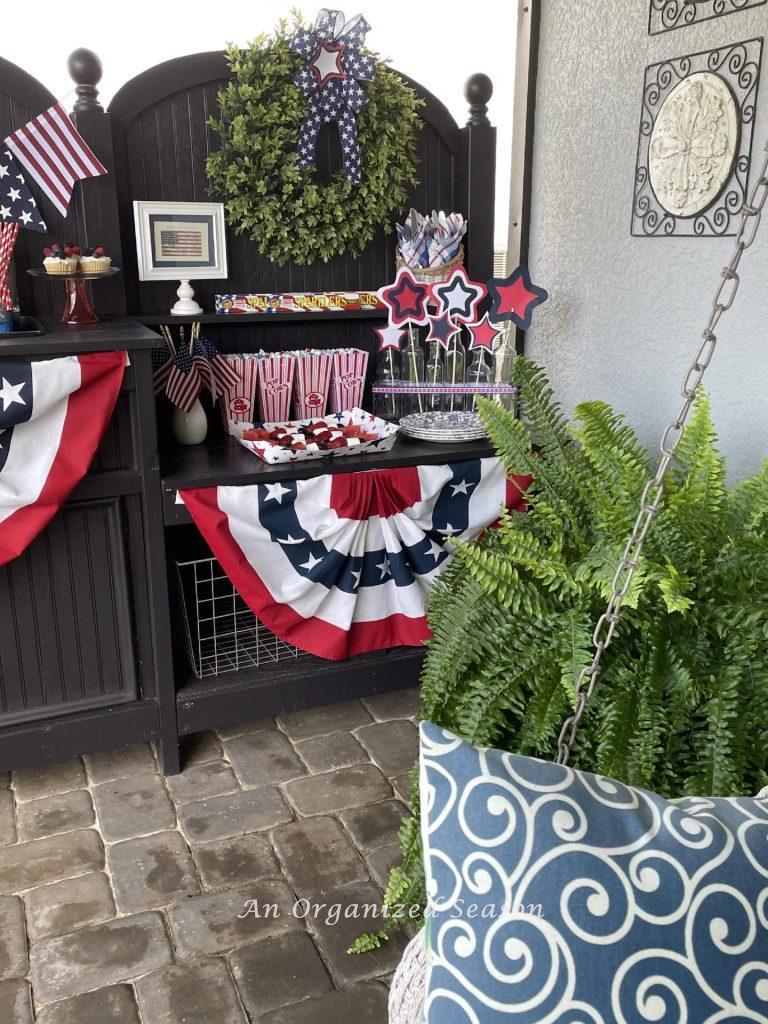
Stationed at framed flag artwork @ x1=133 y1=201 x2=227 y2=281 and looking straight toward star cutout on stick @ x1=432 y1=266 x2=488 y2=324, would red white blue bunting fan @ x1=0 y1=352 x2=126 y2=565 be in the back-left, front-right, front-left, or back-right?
back-right

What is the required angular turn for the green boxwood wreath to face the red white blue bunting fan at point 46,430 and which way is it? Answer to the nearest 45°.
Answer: approximately 90° to its right

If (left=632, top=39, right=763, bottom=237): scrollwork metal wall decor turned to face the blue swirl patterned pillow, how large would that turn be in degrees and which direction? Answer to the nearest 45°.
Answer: approximately 45° to its left

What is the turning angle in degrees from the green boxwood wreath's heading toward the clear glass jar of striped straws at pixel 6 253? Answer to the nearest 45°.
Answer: approximately 90° to its right

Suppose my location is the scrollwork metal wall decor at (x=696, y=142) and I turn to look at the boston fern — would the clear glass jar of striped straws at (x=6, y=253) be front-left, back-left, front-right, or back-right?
front-right

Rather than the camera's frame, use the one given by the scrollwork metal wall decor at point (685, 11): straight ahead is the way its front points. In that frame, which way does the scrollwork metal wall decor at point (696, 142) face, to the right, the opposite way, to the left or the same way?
the same way

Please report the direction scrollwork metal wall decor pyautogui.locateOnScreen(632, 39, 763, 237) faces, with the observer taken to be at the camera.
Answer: facing the viewer and to the left of the viewer

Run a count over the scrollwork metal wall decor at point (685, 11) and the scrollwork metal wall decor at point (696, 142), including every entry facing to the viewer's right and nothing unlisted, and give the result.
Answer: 0

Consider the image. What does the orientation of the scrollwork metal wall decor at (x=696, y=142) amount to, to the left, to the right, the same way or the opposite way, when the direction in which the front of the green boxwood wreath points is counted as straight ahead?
to the right

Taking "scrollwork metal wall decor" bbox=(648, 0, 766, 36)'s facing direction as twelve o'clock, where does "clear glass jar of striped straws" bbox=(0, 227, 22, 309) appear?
The clear glass jar of striped straws is roughly at 1 o'clock from the scrollwork metal wall decor.

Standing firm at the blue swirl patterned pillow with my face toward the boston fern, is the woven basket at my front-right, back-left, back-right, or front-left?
front-left

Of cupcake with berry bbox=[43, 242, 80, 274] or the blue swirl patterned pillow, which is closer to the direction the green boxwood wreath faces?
the blue swirl patterned pillow

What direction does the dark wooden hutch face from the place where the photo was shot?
facing the viewer and to the right of the viewer

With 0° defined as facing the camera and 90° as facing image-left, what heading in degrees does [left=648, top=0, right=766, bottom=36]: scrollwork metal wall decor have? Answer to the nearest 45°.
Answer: approximately 45°
